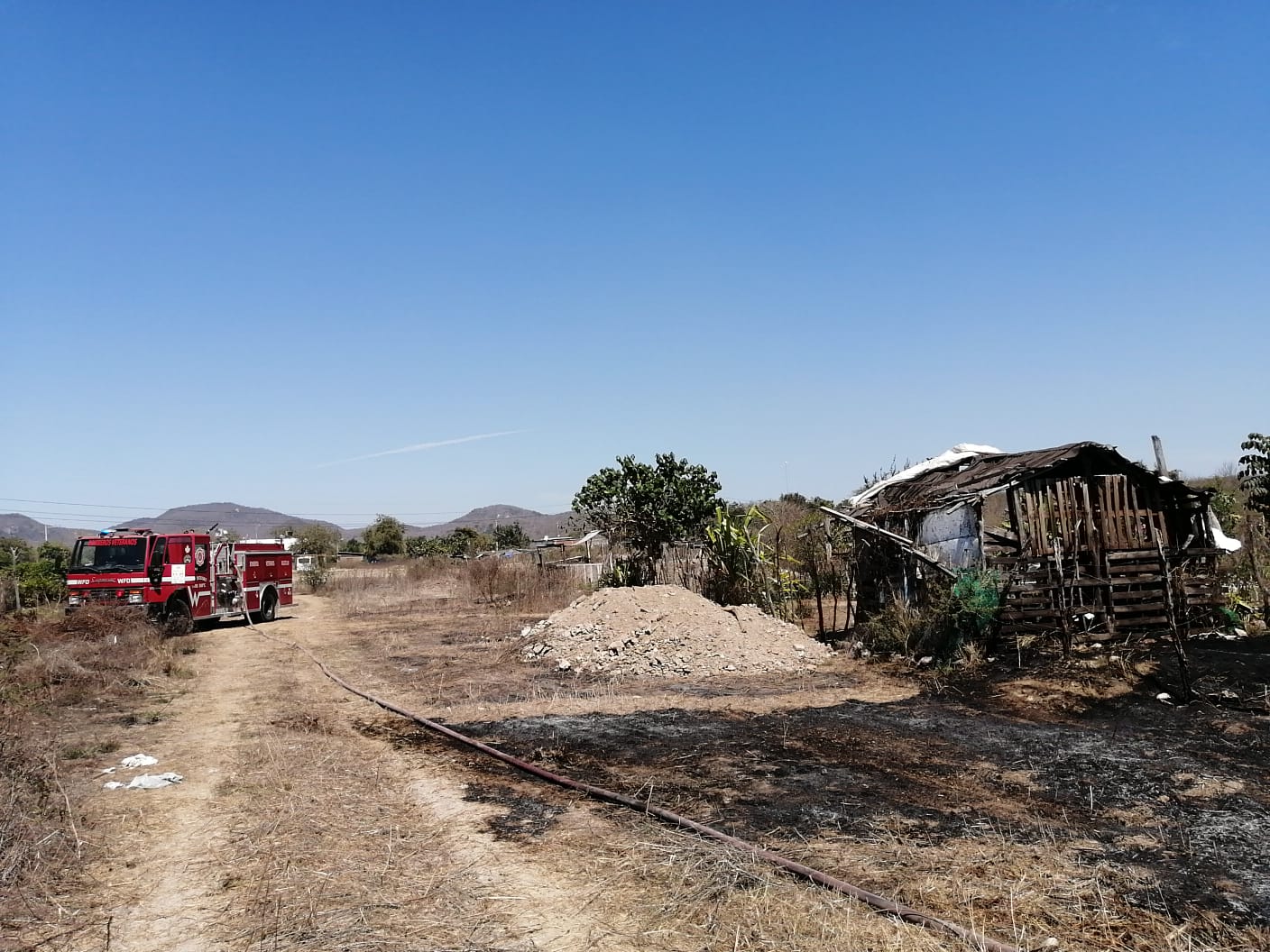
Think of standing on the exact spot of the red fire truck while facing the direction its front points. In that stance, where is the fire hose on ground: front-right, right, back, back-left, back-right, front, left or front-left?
front-left

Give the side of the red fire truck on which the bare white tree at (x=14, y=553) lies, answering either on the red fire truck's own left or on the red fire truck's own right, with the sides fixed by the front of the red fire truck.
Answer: on the red fire truck's own right

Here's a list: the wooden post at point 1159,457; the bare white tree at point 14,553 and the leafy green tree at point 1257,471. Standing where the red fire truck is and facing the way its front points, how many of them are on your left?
2

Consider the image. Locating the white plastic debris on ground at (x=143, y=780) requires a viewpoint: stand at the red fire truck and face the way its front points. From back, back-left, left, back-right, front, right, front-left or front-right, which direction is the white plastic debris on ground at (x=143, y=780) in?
front-left

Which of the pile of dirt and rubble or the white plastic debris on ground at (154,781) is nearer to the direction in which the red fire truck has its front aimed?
the white plastic debris on ground

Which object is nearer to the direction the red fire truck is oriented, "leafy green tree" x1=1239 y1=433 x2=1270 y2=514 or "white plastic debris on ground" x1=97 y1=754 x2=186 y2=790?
the white plastic debris on ground

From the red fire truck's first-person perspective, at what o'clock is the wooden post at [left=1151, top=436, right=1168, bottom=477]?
The wooden post is roughly at 9 o'clock from the red fire truck.

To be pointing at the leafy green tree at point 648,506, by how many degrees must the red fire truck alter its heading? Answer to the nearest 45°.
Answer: approximately 135° to its left

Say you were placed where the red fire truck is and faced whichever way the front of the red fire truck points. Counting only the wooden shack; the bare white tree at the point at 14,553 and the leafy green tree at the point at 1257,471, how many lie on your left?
2

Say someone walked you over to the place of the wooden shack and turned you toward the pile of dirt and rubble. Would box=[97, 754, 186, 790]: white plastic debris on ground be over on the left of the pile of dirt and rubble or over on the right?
left

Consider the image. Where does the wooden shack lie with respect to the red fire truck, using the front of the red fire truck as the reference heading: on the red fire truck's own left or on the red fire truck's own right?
on the red fire truck's own left

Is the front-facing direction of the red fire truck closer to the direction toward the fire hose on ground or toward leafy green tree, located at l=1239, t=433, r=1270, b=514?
the fire hose on ground

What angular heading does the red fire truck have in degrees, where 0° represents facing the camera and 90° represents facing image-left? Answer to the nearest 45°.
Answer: approximately 45°

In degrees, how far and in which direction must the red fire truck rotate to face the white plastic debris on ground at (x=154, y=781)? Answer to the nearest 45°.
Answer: approximately 45° to its left
